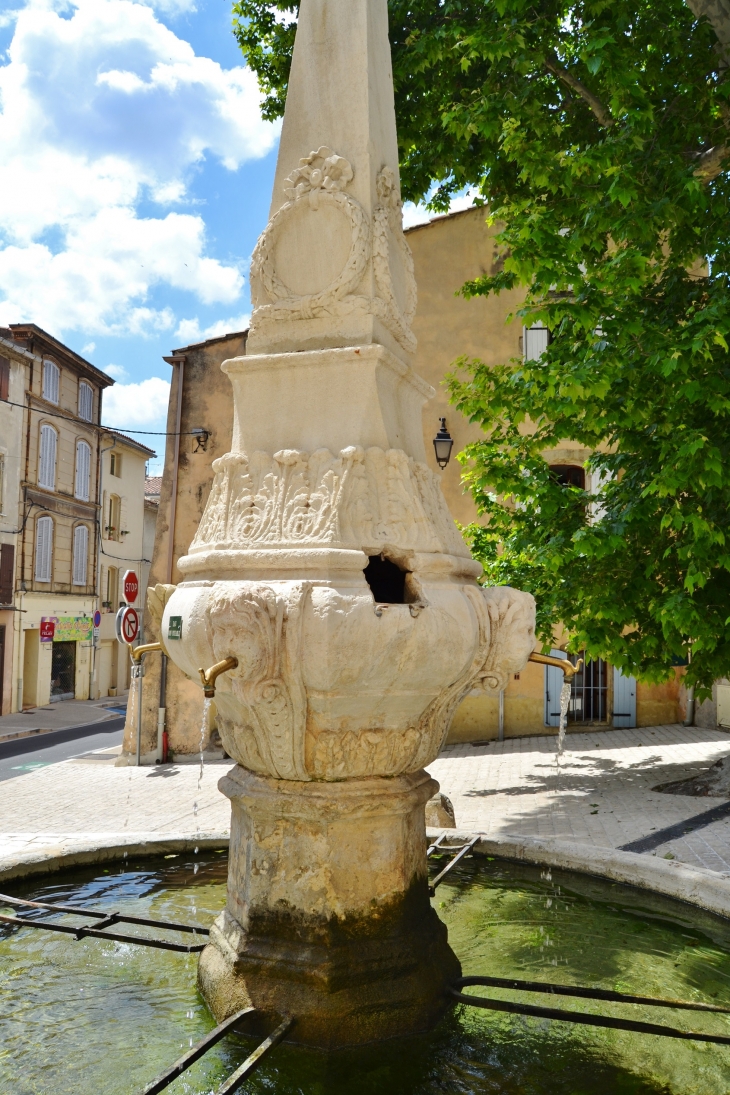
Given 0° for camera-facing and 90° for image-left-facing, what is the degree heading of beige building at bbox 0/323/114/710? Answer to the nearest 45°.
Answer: approximately 315°

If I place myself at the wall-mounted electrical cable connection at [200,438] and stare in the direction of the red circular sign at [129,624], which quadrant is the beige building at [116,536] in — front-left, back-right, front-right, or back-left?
back-right

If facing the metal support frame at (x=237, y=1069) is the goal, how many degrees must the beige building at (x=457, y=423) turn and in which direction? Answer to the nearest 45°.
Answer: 0° — it already faces it

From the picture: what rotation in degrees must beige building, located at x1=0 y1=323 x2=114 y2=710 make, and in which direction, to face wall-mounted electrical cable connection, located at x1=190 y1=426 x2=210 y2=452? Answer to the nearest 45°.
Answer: approximately 45° to its right

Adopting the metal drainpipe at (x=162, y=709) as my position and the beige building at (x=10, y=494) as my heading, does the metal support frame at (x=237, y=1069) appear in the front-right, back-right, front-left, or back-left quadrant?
back-left

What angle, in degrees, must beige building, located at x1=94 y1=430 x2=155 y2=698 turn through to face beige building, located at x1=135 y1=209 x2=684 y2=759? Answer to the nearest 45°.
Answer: approximately 45° to its right

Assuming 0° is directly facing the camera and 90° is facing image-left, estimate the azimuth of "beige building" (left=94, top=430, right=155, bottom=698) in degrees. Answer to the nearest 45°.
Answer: approximately 315°
